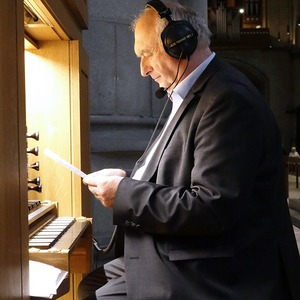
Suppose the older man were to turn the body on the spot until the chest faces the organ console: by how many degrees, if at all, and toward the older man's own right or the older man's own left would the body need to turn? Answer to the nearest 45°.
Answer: approximately 45° to the older man's own right

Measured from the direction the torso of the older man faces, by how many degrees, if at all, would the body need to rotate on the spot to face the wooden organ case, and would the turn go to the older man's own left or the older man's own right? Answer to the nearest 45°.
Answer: approximately 45° to the older man's own right

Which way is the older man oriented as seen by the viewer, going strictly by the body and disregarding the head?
to the viewer's left
